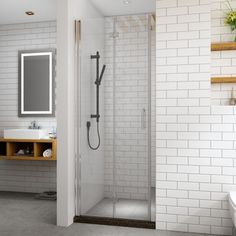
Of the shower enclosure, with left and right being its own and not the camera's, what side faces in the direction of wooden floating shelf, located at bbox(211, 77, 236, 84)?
left

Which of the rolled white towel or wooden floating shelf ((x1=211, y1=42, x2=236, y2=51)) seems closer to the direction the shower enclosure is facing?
the wooden floating shelf

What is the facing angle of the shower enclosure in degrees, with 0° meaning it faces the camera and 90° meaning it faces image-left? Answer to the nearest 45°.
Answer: approximately 0°

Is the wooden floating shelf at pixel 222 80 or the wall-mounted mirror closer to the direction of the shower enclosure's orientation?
the wooden floating shelf

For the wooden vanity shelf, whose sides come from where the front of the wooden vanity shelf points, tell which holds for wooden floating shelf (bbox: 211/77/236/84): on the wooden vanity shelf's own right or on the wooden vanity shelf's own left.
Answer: on the wooden vanity shelf's own left

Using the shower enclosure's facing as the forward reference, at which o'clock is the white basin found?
The white basin is roughly at 4 o'clock from the shower enclosure.

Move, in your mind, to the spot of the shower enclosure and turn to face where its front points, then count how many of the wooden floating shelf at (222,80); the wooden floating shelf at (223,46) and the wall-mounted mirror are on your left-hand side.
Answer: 2

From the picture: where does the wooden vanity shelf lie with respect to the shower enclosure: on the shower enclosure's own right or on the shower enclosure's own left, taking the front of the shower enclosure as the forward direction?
on the shower enclosure's own right

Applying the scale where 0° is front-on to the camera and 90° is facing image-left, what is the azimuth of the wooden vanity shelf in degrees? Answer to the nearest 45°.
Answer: approximately 0°

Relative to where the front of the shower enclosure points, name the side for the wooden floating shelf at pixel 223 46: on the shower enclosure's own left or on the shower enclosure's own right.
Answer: on the shower enclosure's own left

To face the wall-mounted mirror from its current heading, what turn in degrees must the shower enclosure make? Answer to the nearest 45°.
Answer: approximately 135° to its right

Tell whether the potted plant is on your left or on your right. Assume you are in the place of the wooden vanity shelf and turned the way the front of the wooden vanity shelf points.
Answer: on your left
